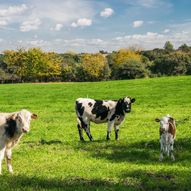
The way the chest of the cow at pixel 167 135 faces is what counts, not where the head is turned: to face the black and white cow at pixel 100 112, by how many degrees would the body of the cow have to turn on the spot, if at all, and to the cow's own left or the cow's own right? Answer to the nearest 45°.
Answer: approximately 135° to the cow's own right

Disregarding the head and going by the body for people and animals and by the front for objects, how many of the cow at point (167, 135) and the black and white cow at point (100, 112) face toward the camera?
1

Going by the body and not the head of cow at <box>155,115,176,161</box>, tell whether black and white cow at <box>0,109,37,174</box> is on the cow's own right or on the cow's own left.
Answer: on the cow's own right

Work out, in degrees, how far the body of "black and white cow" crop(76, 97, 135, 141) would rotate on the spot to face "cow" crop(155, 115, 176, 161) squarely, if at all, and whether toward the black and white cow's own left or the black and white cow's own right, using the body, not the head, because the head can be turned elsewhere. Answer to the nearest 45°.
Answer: approximately 45° to the black and white cow's own right

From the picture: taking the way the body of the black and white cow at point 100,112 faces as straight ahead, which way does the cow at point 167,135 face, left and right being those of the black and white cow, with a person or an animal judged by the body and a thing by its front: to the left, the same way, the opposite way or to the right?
to the right

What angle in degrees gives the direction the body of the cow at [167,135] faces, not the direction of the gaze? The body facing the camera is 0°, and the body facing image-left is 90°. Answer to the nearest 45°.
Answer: approximately 0°

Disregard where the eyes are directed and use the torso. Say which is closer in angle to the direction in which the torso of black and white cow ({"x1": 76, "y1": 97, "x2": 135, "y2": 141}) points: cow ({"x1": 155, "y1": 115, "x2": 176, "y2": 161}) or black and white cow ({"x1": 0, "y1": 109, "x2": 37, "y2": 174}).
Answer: the cow

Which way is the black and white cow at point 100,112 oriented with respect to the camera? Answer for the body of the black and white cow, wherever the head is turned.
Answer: to the viewer's right
